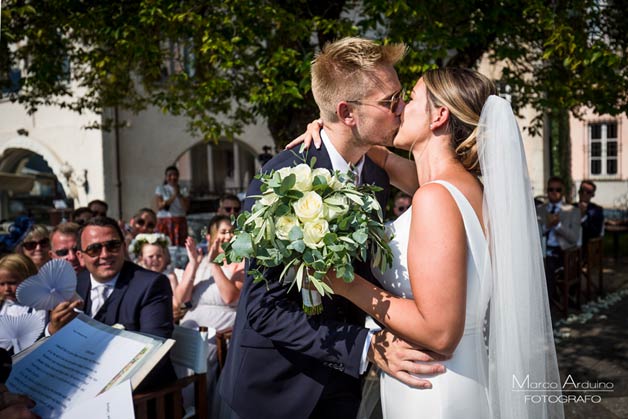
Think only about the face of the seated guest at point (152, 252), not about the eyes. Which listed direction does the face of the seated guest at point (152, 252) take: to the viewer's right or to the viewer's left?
to the viewer's right

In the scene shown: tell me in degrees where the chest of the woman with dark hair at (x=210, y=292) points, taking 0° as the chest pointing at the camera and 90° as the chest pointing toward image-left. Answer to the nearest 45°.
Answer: approximately 0°

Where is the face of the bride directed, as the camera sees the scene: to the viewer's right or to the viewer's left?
to the viewer's left

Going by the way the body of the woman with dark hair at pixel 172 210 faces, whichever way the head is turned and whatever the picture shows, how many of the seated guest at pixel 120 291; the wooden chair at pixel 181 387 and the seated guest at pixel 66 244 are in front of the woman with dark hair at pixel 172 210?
3

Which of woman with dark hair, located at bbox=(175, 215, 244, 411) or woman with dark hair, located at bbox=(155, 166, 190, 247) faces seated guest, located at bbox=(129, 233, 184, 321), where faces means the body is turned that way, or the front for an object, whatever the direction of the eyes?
woman with dark hair, located at bbox=(155, 166, 190, 247)

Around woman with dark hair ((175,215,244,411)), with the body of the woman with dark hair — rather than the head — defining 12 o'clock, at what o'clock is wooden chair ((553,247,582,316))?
The wooden chair is roughly at 8 o'clock from the woman with dark hair.

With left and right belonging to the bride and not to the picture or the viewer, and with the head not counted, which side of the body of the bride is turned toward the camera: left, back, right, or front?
left

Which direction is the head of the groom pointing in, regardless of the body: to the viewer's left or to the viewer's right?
to the viewer's right

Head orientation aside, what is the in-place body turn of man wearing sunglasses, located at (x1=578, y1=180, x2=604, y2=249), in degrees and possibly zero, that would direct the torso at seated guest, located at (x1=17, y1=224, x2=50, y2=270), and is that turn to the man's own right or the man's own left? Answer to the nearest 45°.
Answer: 0° — they already face them

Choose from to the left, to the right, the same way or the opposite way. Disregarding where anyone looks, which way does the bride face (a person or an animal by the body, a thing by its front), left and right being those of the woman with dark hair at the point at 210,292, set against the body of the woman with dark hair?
to the right
